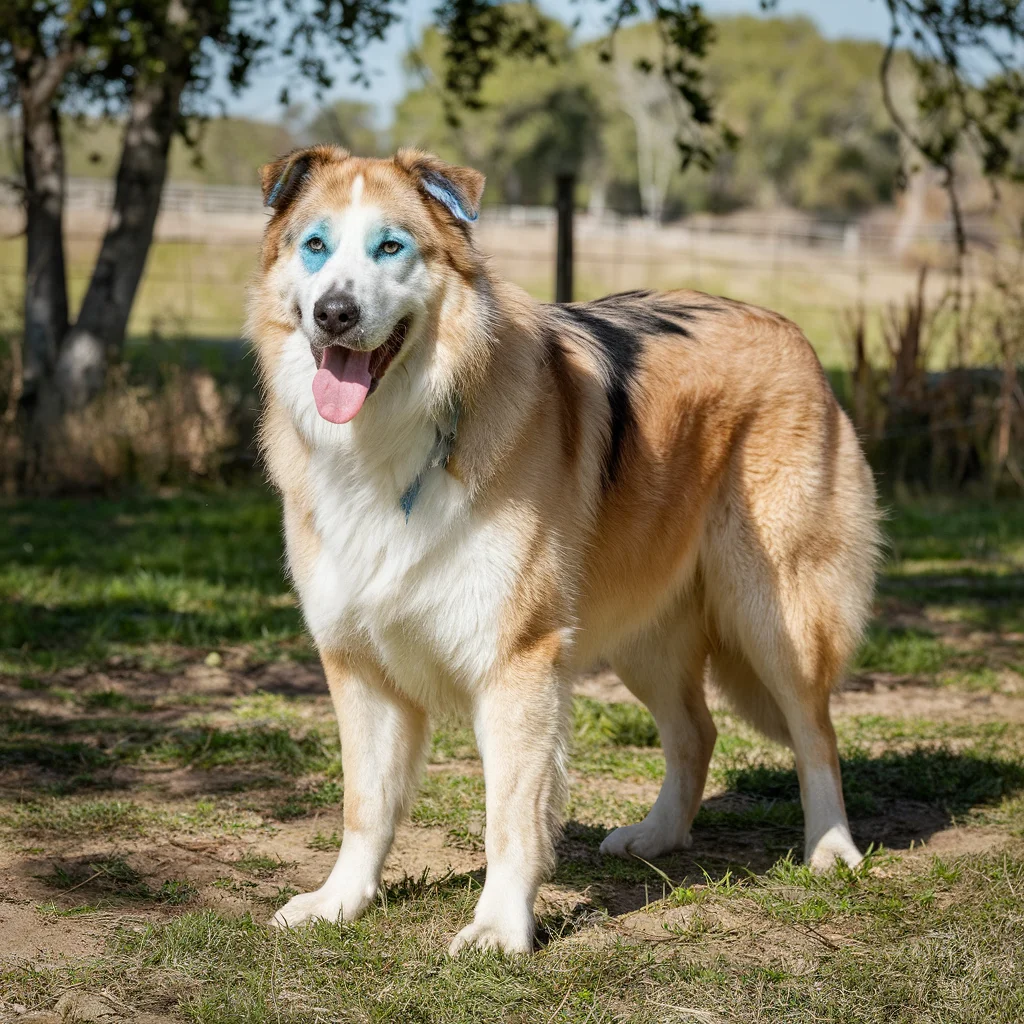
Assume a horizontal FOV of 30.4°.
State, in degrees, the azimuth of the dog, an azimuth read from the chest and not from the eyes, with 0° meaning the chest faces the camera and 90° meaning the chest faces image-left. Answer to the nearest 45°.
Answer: approximately 45°

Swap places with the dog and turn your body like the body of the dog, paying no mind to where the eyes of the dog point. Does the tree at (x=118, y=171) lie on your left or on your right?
on your right

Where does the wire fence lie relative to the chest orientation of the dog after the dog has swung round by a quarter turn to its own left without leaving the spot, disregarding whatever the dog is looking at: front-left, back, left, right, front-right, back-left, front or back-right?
back-left
